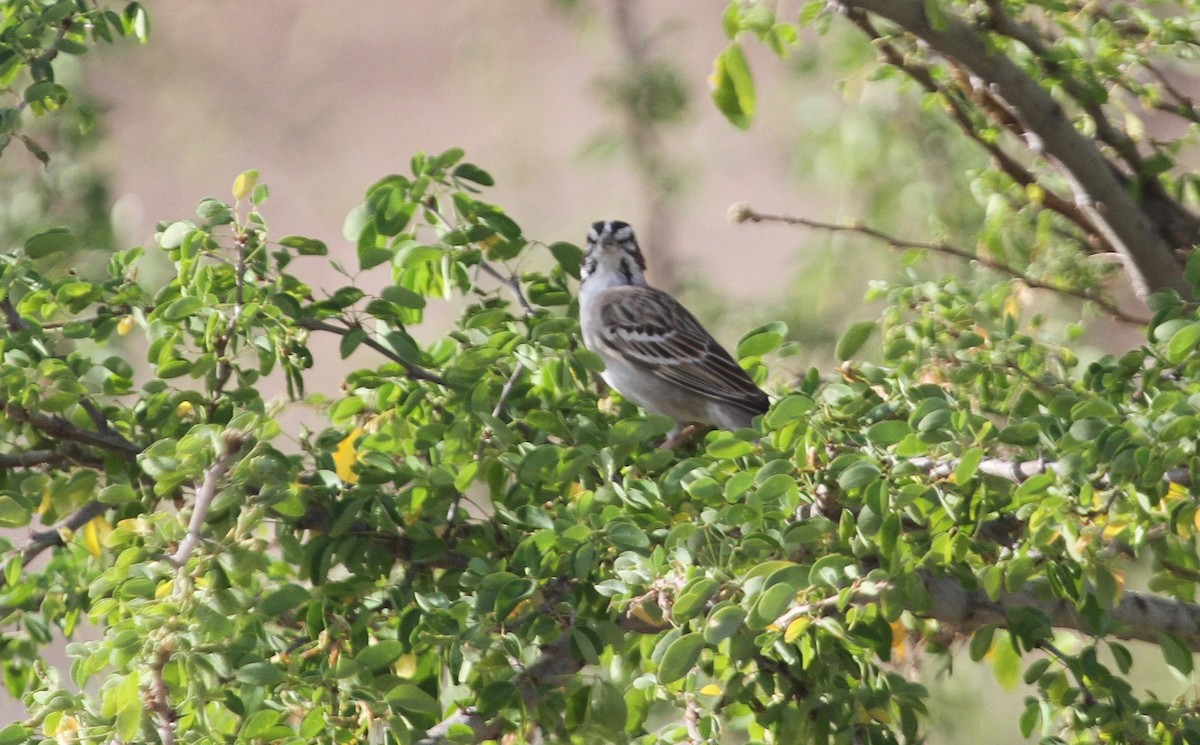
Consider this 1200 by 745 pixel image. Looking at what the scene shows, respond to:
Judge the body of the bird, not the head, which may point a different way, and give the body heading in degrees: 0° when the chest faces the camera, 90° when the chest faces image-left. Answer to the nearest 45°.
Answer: approximately 90°
